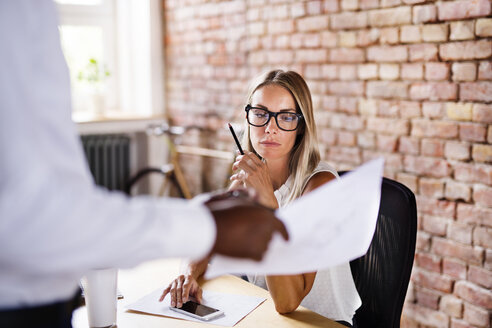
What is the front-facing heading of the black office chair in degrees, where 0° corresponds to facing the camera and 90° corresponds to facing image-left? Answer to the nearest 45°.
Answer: approximately 45°

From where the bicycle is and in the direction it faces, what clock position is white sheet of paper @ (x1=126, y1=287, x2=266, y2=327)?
The white sheet of paper is roughly at 3 o'clock from the bicycle.

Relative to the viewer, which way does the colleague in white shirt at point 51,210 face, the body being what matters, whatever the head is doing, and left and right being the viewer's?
facing to the right of the viewer

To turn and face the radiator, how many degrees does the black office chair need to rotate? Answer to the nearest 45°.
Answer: approximately 90° to its right

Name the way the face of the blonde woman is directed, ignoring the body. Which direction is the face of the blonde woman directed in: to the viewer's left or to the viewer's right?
to the viewer's left

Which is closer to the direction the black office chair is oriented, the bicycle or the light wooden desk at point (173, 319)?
the light wooden desk

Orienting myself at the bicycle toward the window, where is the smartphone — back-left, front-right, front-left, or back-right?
back-left

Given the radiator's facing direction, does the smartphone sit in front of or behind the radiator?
in front

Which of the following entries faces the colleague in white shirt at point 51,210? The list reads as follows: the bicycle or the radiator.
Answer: the radiator

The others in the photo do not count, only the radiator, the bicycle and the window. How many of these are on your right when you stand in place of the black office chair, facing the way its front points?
3
